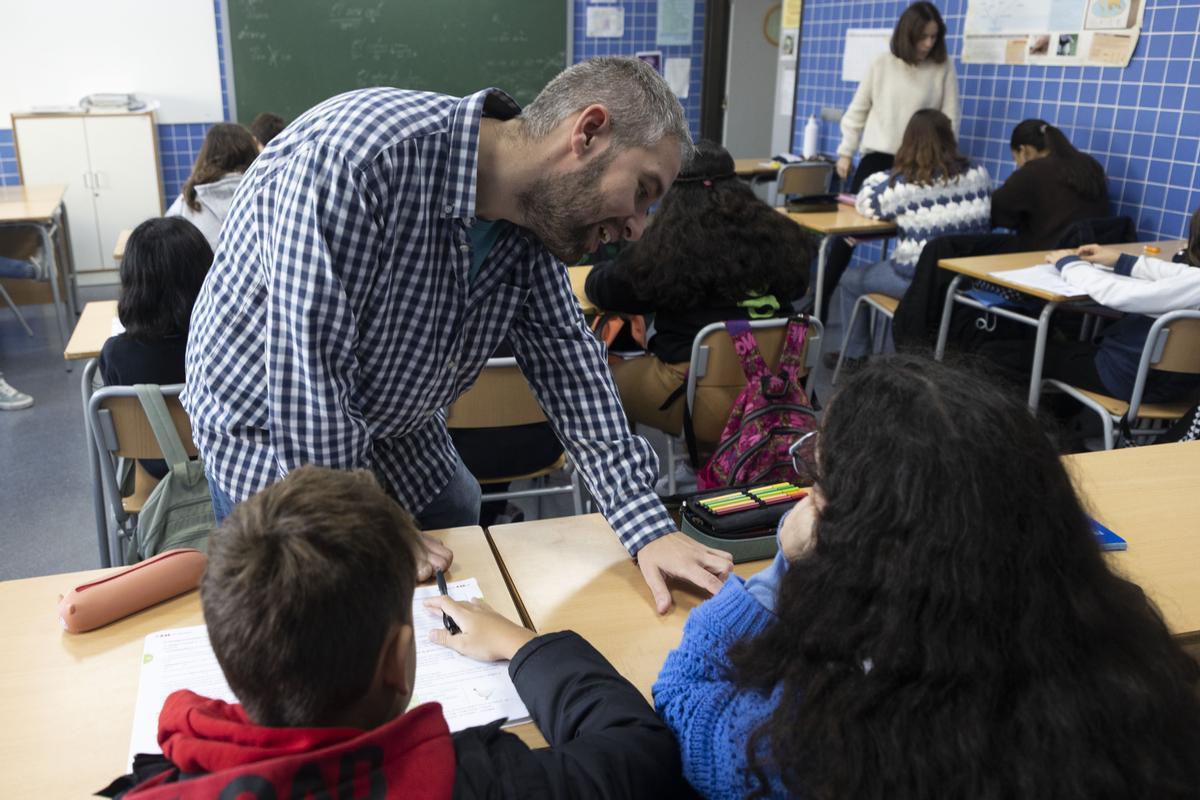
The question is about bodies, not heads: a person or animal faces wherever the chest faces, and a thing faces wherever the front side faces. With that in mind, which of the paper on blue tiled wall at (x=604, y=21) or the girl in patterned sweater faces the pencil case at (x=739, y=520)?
the paper on blue tiled wall

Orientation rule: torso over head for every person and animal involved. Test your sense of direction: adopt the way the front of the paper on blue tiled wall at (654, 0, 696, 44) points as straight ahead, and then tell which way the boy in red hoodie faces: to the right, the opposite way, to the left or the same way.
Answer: the opposite way

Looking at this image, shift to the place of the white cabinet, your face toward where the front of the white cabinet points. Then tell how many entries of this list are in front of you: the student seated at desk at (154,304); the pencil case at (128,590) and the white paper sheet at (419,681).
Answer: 3

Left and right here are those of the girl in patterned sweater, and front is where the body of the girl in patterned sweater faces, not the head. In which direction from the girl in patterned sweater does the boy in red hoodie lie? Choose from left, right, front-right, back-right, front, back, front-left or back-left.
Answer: back-left

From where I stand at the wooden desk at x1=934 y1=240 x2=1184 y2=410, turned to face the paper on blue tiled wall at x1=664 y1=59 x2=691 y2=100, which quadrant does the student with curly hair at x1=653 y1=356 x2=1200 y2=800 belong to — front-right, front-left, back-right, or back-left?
back-left

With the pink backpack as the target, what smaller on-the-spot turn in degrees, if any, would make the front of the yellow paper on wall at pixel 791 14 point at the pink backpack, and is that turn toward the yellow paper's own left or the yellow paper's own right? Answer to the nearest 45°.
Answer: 0° — it already faces it

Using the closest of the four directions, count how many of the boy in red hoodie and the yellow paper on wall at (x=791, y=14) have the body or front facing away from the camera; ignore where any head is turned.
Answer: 1

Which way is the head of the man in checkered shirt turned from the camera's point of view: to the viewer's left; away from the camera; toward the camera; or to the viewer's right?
to the viewer's right

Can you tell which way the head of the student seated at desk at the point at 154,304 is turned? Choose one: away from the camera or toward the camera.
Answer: away from the camera

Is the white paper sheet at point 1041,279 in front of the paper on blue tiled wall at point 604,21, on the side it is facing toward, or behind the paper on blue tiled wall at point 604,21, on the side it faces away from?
in front

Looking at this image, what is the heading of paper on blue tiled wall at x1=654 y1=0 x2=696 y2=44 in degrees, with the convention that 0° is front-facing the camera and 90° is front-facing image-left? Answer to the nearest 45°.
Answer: approximately 0°

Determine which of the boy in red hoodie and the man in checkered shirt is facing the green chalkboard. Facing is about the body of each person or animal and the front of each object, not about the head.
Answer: the boy in red hoodie

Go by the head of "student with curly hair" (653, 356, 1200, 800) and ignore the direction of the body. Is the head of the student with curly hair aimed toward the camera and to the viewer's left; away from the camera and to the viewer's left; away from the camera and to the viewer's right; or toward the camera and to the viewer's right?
away from the camera and to the viewer's left

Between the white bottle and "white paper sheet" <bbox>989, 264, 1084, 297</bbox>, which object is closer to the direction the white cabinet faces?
the white paper sheet

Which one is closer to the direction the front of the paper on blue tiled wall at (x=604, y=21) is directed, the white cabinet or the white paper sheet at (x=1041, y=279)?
the white paper sheet

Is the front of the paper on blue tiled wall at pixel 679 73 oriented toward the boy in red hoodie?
yes
